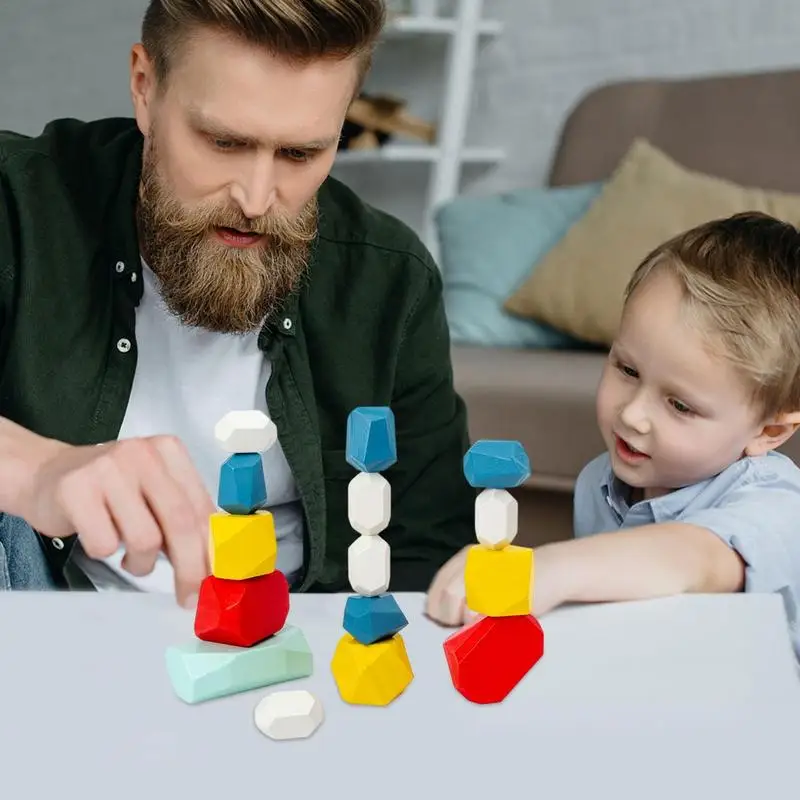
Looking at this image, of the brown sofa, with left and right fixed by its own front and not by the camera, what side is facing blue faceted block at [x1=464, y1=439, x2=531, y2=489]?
front

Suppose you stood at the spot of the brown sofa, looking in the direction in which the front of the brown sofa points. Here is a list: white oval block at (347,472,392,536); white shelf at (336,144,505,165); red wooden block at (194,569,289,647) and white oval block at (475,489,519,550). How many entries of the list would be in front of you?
3

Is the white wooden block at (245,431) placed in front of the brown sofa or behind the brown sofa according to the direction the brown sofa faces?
in front

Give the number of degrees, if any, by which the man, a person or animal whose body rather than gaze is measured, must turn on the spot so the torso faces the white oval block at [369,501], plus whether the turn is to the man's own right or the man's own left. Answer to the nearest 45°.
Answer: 0° — they already face it

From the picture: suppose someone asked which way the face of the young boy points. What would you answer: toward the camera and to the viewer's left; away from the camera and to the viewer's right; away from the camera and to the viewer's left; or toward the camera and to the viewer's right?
toward the camera and to the viewer's left

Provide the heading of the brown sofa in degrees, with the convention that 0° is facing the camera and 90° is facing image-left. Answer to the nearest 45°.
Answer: approximately 0°

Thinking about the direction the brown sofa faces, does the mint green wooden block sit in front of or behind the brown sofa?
in front

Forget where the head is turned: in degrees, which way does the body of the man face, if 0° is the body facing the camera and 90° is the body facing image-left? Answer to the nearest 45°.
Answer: approximately 0°

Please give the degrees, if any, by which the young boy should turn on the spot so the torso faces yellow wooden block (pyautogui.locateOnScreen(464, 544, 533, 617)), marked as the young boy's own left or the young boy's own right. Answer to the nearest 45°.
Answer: approximately 45° to the young boy's own left

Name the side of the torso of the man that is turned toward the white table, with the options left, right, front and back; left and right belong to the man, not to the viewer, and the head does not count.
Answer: front

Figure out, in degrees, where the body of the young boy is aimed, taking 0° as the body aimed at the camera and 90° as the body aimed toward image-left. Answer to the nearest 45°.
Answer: approximately 45°
